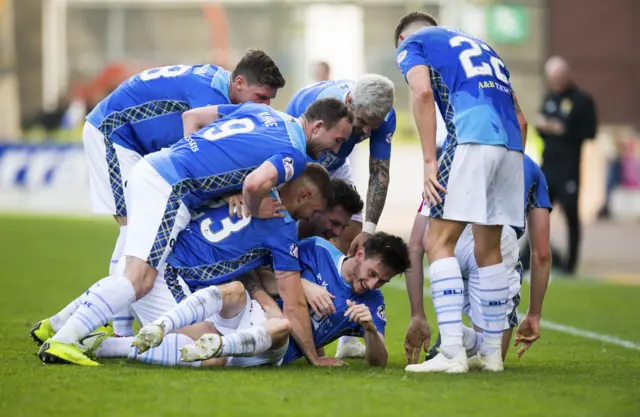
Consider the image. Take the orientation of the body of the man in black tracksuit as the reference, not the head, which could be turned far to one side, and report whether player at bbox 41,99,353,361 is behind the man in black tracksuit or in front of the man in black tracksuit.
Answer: in front

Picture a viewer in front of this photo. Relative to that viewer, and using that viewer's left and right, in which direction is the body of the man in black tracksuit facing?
facing the viewer and to the left of the viewer

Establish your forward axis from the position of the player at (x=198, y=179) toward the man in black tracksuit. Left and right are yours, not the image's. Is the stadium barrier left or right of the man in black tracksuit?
left

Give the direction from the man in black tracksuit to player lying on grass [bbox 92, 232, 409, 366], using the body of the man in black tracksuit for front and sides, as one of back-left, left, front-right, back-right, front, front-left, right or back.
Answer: front-left

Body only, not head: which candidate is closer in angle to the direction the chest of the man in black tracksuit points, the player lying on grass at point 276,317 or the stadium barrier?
the player lying on grass

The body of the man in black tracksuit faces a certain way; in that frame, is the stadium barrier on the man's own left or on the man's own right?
on the man's own right
